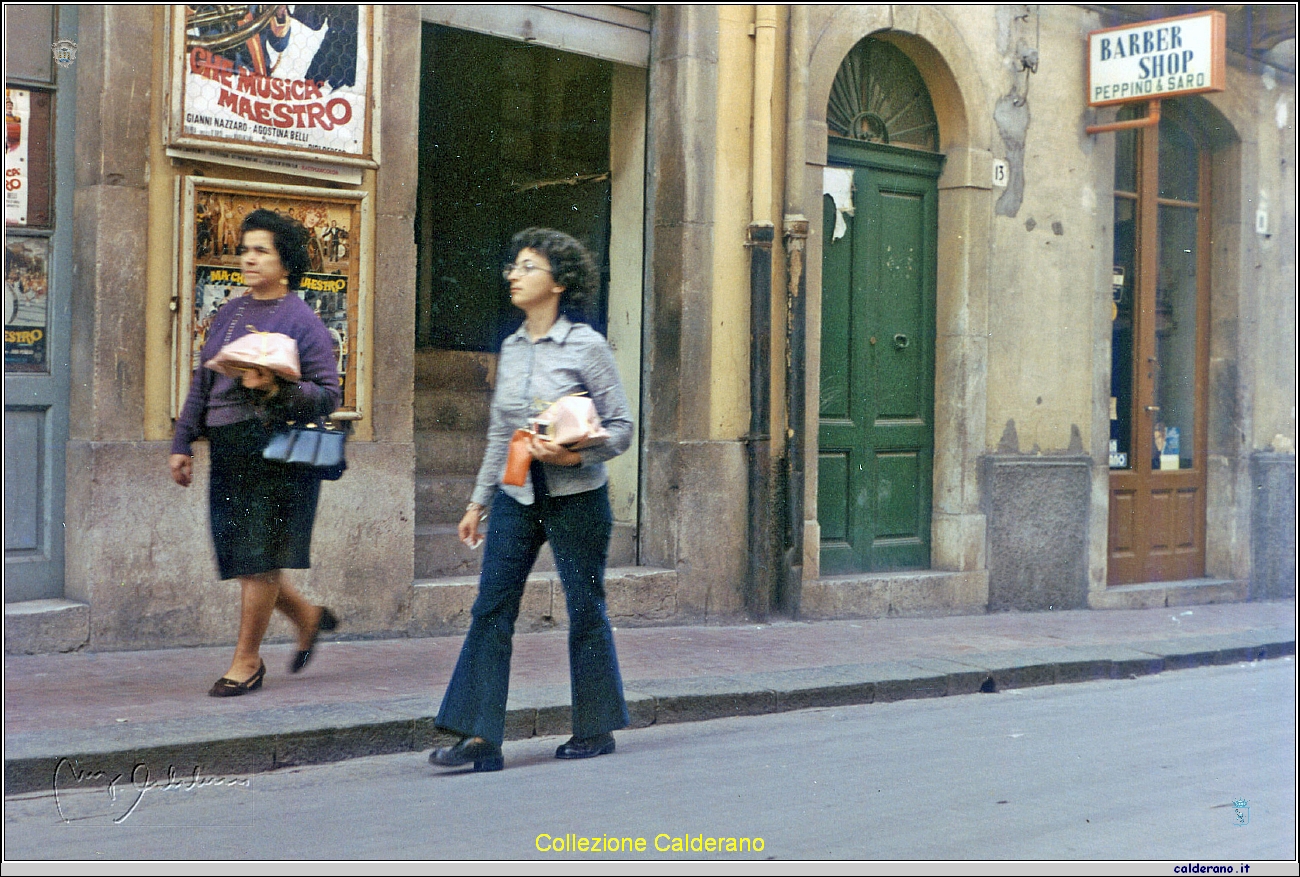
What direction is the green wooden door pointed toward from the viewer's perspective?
toward the camera

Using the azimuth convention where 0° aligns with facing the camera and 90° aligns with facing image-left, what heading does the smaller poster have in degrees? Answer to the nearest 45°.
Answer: approximately 0°

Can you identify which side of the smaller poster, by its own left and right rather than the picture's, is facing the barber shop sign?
left

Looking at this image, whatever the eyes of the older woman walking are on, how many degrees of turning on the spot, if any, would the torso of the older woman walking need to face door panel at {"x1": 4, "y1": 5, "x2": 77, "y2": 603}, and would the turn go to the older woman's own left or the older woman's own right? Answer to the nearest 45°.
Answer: approximately 90° to the older woman's own right

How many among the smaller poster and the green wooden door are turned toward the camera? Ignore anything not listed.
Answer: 2

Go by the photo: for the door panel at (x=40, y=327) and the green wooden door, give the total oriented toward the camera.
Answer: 2
